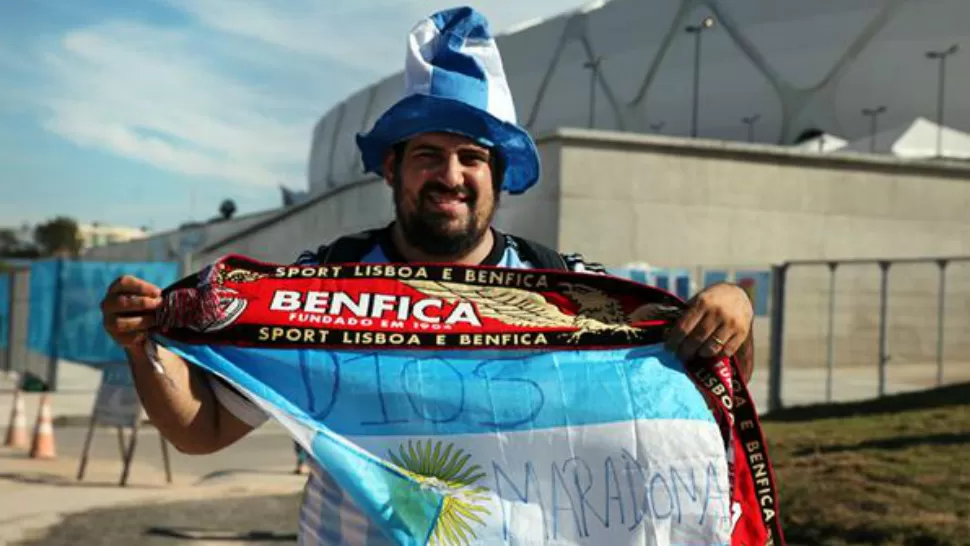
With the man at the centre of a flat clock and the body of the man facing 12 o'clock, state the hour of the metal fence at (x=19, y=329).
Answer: The metal fence is roughly at 5 o'clock from the man.

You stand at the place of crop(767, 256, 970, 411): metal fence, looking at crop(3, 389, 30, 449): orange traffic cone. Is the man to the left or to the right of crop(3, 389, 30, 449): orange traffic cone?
left

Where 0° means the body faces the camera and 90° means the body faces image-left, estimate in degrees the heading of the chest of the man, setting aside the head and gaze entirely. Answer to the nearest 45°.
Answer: approximately 0°

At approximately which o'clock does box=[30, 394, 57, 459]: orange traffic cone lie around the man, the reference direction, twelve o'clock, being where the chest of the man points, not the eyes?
The orange traffic cone is roughly at 5 o'clock from the man.

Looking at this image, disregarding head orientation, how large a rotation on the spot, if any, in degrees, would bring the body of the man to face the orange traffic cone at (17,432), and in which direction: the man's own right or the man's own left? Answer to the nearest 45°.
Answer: approximately 135° to the man's own right
